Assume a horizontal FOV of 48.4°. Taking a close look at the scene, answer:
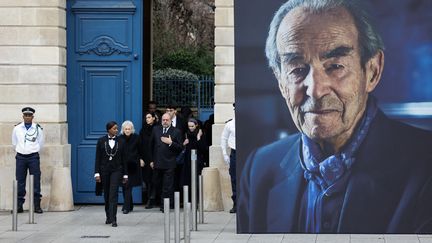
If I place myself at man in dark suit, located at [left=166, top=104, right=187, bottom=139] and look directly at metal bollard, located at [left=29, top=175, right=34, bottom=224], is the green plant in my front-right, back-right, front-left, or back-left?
back-right

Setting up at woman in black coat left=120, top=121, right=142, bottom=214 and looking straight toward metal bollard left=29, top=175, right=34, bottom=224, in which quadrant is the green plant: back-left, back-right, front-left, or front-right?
back-right

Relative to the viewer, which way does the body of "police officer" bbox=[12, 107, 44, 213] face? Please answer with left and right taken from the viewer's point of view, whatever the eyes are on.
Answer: facing the viewer

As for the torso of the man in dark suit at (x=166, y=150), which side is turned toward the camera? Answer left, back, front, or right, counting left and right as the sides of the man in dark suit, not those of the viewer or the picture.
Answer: front

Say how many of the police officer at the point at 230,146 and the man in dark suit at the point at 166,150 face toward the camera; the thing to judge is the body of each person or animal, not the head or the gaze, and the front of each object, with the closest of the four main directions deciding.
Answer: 2

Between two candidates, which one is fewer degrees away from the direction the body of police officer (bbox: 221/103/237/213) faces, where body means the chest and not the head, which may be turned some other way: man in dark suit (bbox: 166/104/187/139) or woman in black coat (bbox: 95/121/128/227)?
the woman in black coat

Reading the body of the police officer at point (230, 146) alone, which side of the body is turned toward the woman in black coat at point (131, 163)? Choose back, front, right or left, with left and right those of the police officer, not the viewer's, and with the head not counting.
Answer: right

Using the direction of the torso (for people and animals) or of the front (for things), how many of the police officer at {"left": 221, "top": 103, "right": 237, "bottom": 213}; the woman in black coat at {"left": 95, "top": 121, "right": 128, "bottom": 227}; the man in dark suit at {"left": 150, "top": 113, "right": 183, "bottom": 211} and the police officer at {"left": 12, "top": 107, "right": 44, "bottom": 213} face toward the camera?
4

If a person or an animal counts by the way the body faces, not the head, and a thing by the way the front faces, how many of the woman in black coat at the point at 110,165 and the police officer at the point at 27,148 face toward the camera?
2
